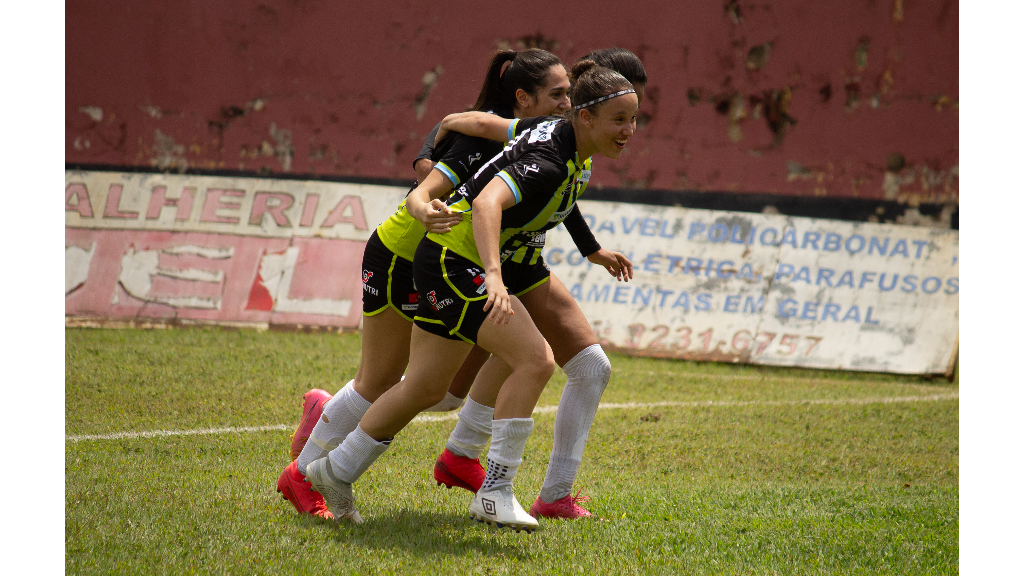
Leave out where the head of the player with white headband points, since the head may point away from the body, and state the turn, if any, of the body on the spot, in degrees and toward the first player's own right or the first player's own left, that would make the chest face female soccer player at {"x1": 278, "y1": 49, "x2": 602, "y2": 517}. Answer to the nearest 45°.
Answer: approximately 135° to the first player's own left

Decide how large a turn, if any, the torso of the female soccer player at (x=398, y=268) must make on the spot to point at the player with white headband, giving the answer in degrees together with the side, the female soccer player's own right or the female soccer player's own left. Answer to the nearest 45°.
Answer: approximately 45° to the female soccer player's own right

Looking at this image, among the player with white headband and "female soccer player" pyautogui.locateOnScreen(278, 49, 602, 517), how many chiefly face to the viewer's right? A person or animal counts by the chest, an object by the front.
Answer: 2

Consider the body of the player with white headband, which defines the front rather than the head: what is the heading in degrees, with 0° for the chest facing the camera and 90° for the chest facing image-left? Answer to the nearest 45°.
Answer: approximately 270°

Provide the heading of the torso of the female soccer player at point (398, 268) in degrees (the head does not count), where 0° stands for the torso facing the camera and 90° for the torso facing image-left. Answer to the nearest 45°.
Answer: approximately 270°

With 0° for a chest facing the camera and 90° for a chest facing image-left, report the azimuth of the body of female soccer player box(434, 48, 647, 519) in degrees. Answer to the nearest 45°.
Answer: approximately 270°

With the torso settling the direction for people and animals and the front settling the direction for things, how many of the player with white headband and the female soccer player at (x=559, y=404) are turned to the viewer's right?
2
